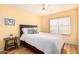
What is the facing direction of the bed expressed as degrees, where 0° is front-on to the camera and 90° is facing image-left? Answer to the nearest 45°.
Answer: approximately 315°
